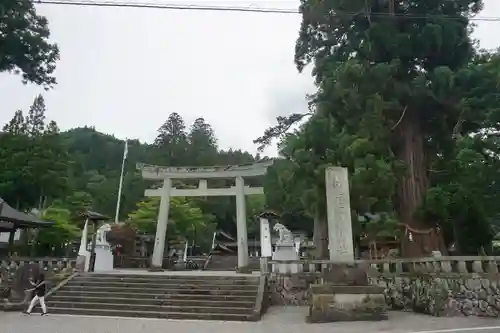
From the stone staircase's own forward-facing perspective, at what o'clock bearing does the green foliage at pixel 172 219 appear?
The green foliage is roughly at 6 o'clock from the stone staircase.

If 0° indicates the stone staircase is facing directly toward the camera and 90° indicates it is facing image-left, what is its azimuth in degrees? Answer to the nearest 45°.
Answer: approximately 0°

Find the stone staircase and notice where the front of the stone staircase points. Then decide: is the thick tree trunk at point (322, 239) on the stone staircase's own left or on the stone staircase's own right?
on the stone staircase's own left

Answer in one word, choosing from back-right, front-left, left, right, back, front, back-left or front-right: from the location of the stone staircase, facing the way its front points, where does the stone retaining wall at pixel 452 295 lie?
front-left

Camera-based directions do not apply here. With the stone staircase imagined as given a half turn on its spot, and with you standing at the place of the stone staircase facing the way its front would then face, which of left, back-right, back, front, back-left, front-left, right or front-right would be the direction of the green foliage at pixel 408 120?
right

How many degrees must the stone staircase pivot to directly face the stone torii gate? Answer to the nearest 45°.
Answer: approximately 180°

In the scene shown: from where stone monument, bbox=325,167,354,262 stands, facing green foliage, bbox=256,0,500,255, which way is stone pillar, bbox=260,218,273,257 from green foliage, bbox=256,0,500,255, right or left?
left

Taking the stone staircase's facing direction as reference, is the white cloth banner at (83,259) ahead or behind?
behind

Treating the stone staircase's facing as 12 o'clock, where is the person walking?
The person walking is roughly at 3 o'clock from the stone staircase.
